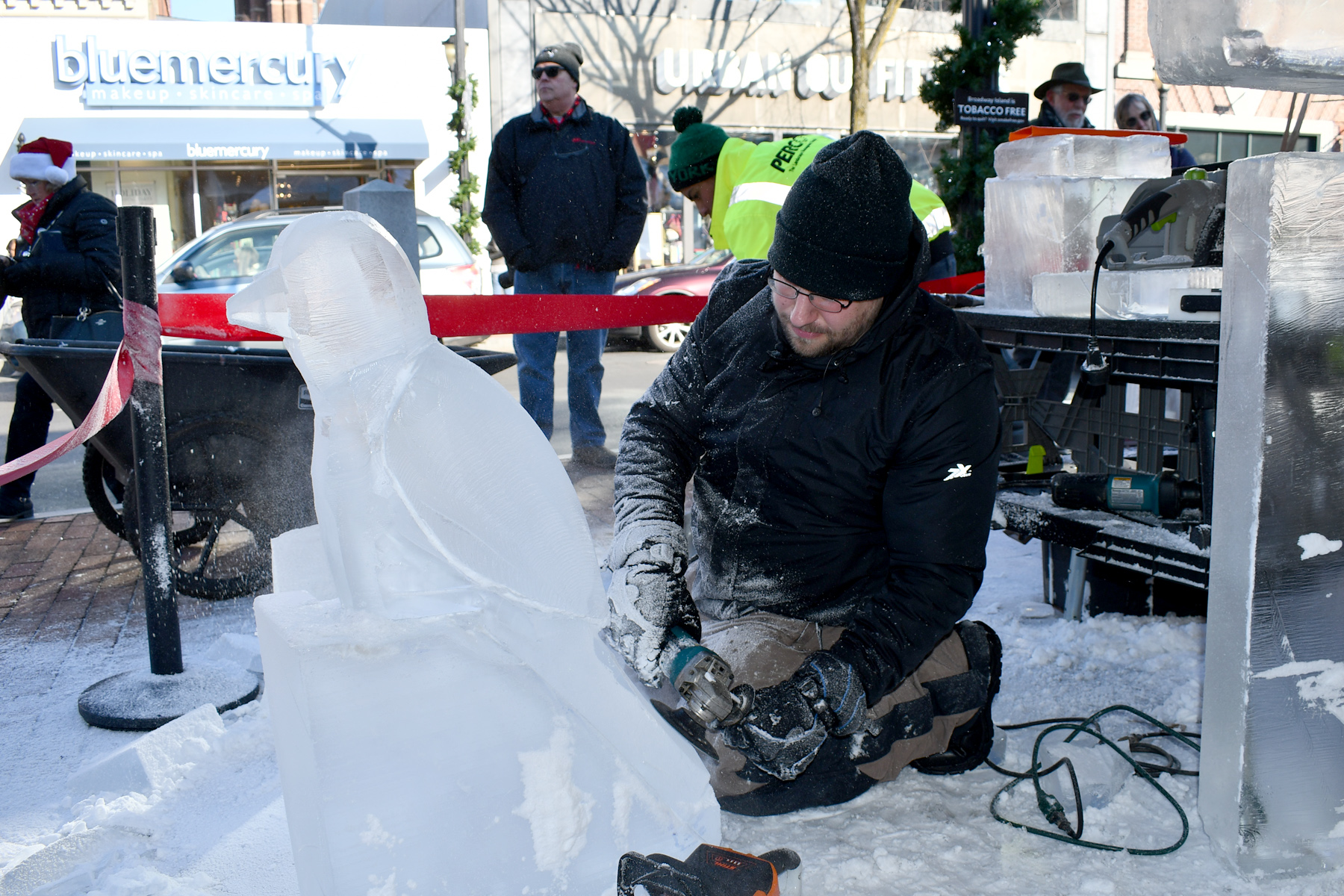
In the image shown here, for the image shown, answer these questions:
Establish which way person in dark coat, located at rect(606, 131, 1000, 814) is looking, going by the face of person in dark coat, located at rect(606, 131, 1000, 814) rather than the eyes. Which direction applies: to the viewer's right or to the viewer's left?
to the viewer's left

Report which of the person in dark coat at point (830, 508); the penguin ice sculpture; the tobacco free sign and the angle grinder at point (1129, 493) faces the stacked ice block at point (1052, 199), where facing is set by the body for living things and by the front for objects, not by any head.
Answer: the tobacco free sign

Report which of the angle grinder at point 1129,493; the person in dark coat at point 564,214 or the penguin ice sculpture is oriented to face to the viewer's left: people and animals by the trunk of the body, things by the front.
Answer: the penguin ice sculpture

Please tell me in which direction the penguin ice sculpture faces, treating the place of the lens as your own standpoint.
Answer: facing to the left of the viewer

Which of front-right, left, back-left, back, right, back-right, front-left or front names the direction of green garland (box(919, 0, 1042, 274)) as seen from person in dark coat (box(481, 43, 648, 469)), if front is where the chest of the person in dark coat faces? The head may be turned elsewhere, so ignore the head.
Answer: back-left

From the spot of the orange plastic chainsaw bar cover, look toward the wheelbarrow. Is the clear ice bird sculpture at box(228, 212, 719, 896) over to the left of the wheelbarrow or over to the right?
left

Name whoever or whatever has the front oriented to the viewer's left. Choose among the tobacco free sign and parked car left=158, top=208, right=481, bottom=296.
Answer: the parked car

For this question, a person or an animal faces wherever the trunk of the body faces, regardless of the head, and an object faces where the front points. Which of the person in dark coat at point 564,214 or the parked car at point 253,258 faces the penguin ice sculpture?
the person in dark coat

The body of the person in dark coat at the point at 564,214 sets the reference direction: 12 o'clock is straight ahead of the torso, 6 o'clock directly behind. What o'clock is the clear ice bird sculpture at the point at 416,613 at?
The clear ice bird sculpture is roughly at 12 o'clock from the person in dark coat.
